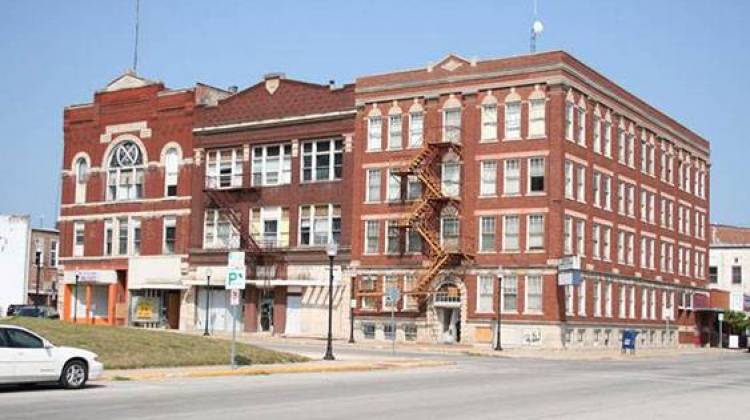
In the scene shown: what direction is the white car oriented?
to the viewer's right
